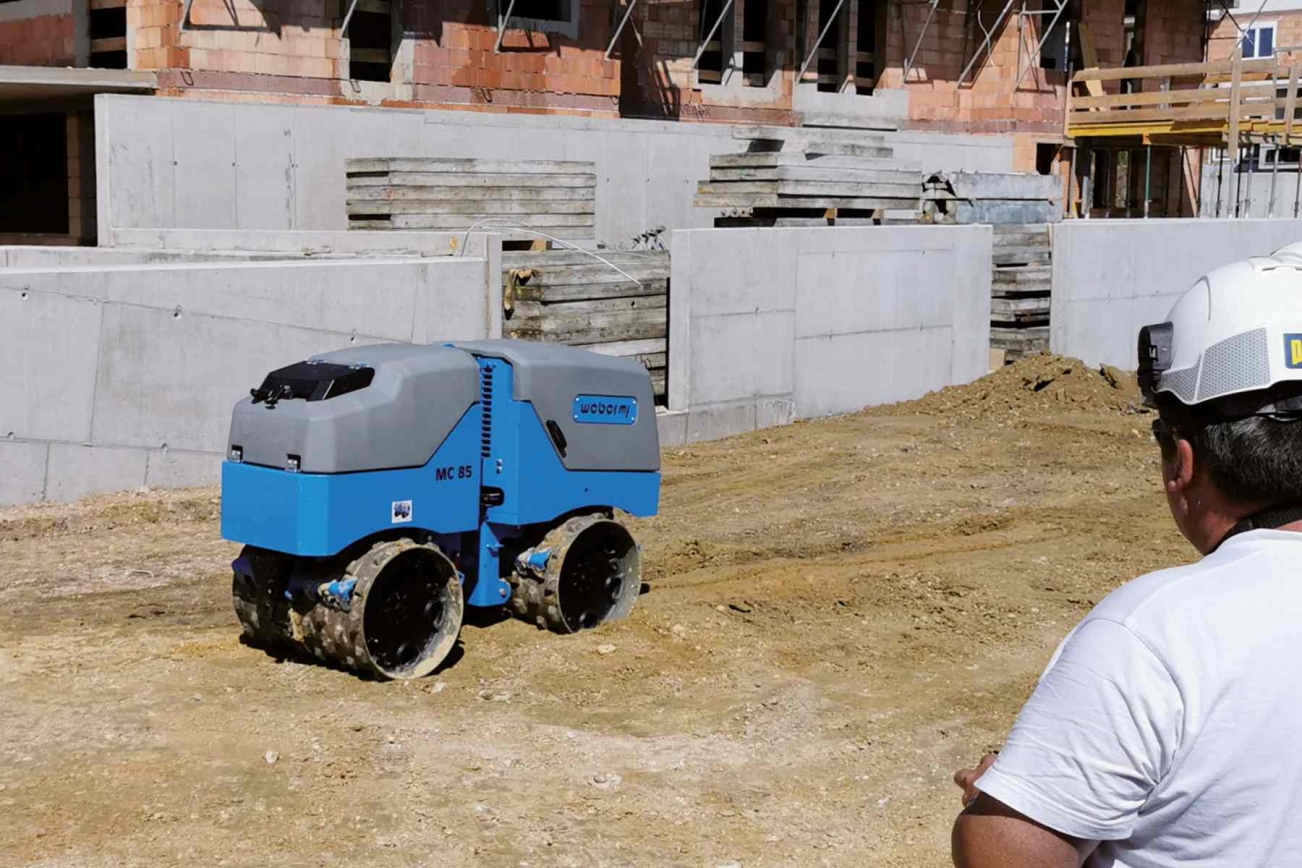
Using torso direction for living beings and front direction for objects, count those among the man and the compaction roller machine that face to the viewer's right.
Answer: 0

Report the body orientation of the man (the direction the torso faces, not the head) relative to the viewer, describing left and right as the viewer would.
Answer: facing away from the viewer and to the left of the viewer

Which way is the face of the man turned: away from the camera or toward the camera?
away from the camera

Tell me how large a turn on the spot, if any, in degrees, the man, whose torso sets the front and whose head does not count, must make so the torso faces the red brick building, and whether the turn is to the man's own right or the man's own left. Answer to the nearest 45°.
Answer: approximately 45° to the man's own right

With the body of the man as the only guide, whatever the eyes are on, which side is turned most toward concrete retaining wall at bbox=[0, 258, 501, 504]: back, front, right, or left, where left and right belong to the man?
front

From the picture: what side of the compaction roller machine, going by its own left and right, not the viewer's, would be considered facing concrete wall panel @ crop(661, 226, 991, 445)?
back

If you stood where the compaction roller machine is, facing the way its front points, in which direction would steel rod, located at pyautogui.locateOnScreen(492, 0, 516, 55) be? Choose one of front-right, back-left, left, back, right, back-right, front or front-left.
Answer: back-right

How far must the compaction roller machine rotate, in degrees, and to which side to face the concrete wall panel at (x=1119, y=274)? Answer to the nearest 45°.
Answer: approximately 180°

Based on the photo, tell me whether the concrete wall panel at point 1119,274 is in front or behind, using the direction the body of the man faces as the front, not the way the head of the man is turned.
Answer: in front

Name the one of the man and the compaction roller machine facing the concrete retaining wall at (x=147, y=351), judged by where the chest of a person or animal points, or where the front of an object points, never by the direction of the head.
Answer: the man

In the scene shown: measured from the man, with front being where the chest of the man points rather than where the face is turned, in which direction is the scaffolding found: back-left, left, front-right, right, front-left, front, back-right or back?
front-right

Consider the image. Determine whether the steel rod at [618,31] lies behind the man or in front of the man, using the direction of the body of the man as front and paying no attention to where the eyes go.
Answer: in front

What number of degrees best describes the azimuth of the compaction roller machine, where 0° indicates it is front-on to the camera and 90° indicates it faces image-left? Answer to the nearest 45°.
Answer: approximately 45°

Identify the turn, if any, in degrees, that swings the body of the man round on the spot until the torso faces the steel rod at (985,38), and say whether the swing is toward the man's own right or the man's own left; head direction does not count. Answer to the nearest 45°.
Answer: approximately 45° to the man's own right
